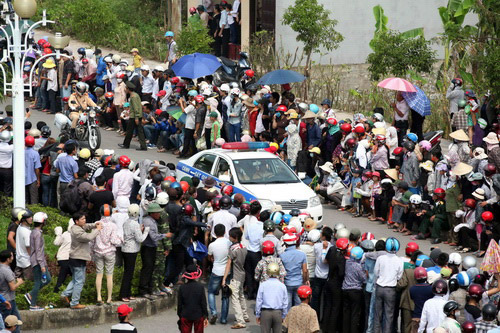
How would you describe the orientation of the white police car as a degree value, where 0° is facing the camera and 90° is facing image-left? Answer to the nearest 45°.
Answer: approximately 315°

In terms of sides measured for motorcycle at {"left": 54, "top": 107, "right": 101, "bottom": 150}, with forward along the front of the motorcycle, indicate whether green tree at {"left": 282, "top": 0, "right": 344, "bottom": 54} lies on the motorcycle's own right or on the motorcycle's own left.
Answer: on the motorcycle's own left

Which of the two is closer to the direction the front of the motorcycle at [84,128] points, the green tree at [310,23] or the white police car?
the white police car

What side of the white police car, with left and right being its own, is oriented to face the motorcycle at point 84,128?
back

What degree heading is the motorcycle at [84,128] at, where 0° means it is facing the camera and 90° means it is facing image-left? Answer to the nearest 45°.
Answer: approximately 315°

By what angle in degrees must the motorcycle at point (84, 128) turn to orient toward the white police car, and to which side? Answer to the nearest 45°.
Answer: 0° — it already faces it
